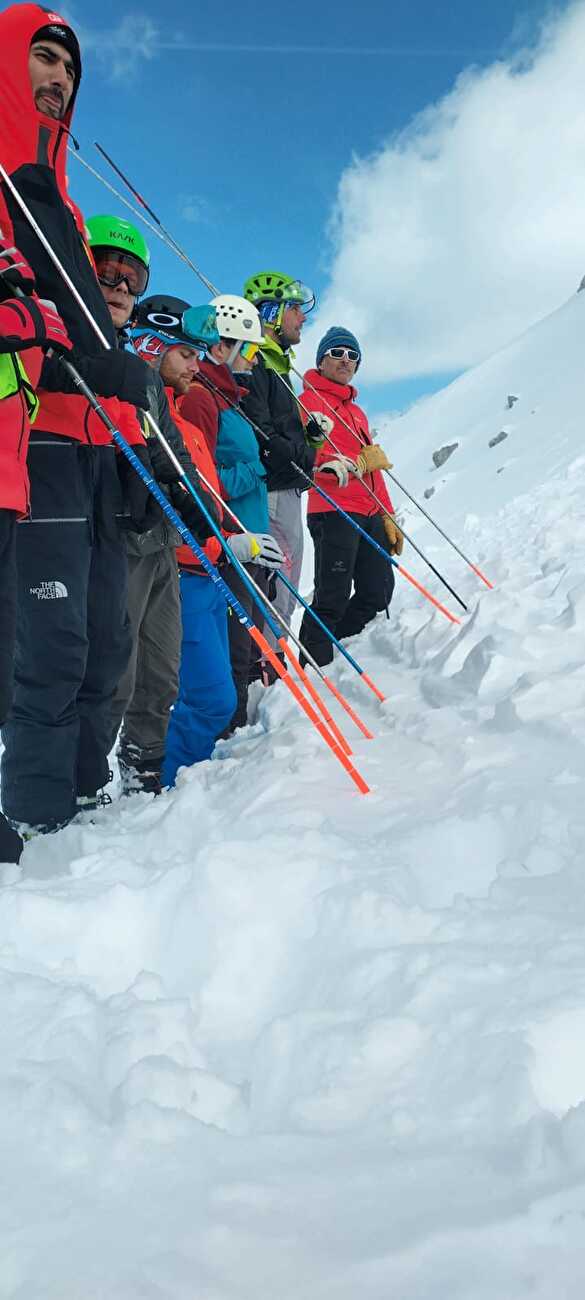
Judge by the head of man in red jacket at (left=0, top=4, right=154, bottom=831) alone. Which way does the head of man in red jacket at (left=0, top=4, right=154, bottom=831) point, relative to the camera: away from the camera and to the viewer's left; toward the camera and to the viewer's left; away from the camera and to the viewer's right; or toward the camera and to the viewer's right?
toward the camera and to the viewer's right

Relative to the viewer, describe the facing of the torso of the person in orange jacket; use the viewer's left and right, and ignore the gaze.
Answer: facing to the right of the viewer

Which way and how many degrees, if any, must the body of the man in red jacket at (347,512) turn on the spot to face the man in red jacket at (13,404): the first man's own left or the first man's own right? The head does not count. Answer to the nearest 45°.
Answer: approximately 45° to the first man's own right

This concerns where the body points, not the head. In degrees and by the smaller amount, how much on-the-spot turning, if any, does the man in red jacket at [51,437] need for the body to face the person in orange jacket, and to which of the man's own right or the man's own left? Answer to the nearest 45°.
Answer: approximately 90° to the man's own left

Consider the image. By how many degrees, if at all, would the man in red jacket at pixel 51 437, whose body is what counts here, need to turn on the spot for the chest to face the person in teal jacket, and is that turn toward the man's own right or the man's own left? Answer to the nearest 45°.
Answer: approximately 90° to the man's own left

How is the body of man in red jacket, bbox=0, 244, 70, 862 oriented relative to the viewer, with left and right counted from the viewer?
facing to the right of the viewer

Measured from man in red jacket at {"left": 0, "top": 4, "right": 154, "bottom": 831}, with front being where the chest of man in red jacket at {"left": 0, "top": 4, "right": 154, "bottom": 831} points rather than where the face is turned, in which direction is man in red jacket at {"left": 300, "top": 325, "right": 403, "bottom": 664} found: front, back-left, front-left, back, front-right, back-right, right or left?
left

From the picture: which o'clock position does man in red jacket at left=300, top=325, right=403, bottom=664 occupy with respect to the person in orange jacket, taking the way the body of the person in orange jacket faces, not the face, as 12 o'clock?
The man in red jacket is roughly at 10 o'clock from the person in orange jacket.

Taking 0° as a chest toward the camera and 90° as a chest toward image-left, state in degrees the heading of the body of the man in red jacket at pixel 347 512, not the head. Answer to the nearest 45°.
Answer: approximately 315°

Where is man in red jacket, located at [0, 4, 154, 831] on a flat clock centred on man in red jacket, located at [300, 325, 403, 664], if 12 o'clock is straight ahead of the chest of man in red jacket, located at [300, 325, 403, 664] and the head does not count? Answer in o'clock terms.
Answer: man in red jacket, located at [0, 4, 154, 831] is roughly at 2 o'clock from man in red jacket, located at [300, 325, 403, 664].

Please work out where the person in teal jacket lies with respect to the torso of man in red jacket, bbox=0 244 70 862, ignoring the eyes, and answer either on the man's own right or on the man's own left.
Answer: on the man's own left

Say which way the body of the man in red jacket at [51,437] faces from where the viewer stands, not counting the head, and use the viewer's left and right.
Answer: facing the viewer and to the right of the viewer

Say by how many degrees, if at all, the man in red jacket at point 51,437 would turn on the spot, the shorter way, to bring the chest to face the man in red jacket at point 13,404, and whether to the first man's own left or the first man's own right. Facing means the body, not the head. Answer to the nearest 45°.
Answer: approximately 45° to the first man's own right
